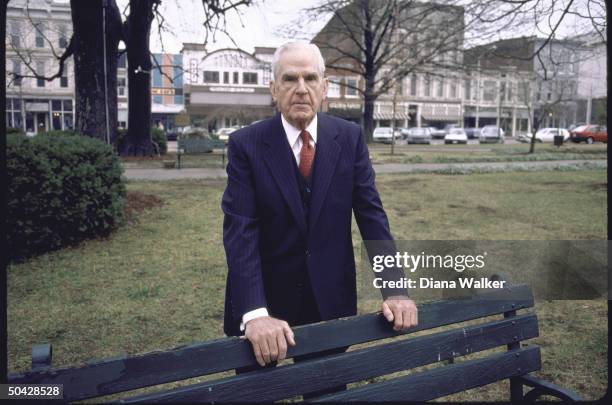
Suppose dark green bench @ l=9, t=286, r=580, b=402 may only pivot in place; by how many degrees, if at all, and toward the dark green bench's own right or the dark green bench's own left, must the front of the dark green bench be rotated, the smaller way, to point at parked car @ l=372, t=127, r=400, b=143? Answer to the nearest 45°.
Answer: approximately 135° to the dark green bench's own left

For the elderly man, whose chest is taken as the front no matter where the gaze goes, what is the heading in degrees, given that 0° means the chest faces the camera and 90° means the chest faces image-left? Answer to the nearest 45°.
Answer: approximately 0°

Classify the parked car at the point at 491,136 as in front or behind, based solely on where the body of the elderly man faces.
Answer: behind

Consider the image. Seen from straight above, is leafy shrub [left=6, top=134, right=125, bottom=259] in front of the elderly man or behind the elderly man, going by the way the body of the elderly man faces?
behind

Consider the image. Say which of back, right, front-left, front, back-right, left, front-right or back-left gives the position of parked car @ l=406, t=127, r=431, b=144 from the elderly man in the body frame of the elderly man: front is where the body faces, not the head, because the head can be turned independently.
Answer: back
